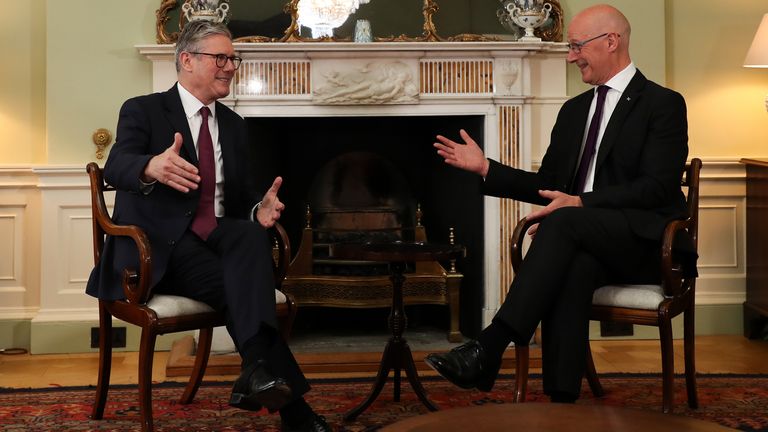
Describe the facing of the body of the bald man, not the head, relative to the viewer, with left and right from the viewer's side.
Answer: facing the viewer and to the left of the viewer

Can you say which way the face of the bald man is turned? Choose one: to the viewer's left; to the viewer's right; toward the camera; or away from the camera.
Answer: to the viewer's left

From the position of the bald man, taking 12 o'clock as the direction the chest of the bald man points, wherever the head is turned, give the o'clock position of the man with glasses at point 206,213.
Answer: The man with glasses is roughly at 1 o'clock from the bald man.

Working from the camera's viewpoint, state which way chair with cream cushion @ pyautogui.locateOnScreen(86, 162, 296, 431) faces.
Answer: facing the viewer and to the right of the viewer

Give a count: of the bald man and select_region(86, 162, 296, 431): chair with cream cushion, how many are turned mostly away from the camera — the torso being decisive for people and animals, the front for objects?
0

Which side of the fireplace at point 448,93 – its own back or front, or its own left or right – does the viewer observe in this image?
front

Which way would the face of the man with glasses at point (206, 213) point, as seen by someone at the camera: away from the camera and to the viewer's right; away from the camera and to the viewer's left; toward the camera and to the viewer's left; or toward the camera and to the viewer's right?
toward the camera and to the viewer's right

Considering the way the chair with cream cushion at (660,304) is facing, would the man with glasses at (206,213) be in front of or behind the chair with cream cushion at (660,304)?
in front

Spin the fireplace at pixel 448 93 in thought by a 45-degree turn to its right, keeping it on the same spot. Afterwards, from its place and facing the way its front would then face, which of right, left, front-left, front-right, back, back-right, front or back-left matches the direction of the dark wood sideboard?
back-left

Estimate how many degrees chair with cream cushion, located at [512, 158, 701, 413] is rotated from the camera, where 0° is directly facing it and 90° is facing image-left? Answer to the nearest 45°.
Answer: approximately 45°

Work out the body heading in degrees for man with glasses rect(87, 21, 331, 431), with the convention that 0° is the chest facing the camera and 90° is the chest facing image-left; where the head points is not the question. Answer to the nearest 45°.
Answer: approximately 315°
